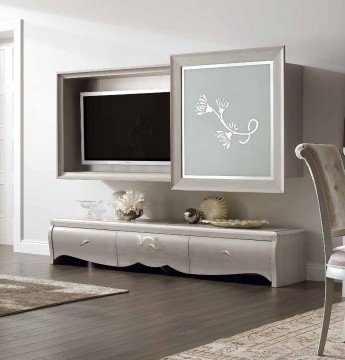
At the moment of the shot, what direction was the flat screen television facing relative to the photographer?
facing the viewer and to the left of the viewer

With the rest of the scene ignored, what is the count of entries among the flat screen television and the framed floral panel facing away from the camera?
0

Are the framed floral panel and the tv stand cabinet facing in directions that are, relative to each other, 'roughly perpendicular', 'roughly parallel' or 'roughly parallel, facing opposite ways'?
roughly parallel

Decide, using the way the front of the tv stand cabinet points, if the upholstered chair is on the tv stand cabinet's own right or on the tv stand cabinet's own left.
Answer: on the tv stand cabinet's own left

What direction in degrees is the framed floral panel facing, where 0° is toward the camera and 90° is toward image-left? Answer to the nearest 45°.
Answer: approximately 45°

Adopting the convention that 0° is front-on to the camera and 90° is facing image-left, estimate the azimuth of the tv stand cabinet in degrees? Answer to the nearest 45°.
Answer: approximately 45°

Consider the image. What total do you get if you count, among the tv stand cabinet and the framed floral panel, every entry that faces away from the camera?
0
